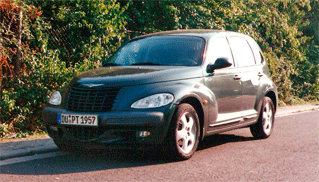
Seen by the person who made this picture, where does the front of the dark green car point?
facing the viewer and to the left of the viewer
